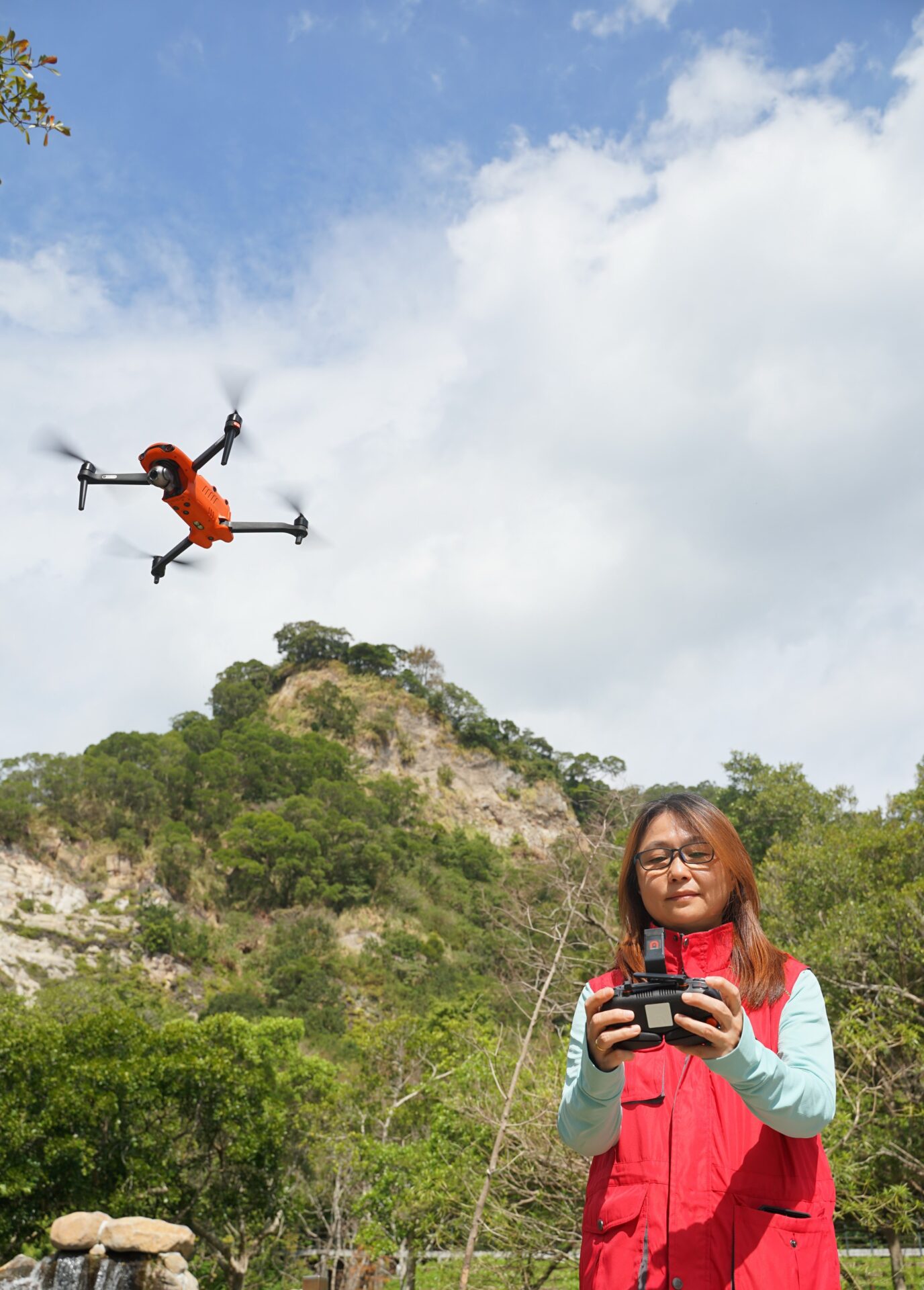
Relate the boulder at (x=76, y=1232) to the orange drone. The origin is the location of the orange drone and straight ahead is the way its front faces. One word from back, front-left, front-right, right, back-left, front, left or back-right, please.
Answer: back-right

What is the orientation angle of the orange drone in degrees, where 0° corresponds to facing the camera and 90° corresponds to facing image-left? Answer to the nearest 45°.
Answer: approximately 45°

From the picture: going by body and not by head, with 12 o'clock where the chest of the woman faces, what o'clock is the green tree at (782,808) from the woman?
The green tree is roughly at 6 o'clock from the woman.

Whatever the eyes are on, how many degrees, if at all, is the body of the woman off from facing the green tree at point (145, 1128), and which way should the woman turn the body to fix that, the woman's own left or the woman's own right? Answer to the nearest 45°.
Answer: approximately 135° to the woman's own right

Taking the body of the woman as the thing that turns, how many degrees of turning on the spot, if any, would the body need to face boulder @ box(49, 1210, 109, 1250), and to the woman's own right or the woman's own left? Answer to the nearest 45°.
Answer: approximately 135° to the woman's own right

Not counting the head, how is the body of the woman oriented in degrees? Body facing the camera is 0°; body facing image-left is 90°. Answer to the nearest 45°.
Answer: approximately 0°

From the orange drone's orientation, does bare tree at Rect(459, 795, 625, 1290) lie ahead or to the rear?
to the rear

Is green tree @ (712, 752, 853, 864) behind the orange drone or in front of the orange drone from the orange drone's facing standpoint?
behind

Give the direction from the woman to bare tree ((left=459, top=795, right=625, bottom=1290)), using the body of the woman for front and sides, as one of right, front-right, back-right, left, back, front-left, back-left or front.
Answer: back
